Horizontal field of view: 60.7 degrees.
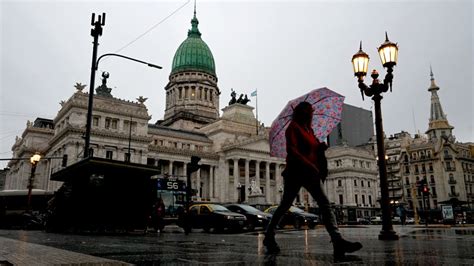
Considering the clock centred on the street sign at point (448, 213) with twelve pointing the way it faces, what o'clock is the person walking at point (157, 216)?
The person walking is roughly at 1 o'clock from the street sign.

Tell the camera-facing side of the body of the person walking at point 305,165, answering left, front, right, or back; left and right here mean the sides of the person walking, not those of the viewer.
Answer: right

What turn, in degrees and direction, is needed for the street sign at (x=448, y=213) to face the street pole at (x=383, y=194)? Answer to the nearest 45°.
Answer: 0° — it already faces it

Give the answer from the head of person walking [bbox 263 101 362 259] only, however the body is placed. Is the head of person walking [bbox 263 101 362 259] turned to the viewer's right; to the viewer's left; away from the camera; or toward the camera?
to the viewer's right

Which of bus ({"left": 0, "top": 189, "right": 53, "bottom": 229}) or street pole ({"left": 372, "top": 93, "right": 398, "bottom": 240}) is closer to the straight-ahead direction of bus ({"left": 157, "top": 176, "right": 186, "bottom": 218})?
the street pole

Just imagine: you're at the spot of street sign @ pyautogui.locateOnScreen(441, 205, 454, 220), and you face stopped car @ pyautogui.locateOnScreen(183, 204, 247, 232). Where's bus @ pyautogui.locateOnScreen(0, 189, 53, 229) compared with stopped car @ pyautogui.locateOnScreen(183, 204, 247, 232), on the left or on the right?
right
